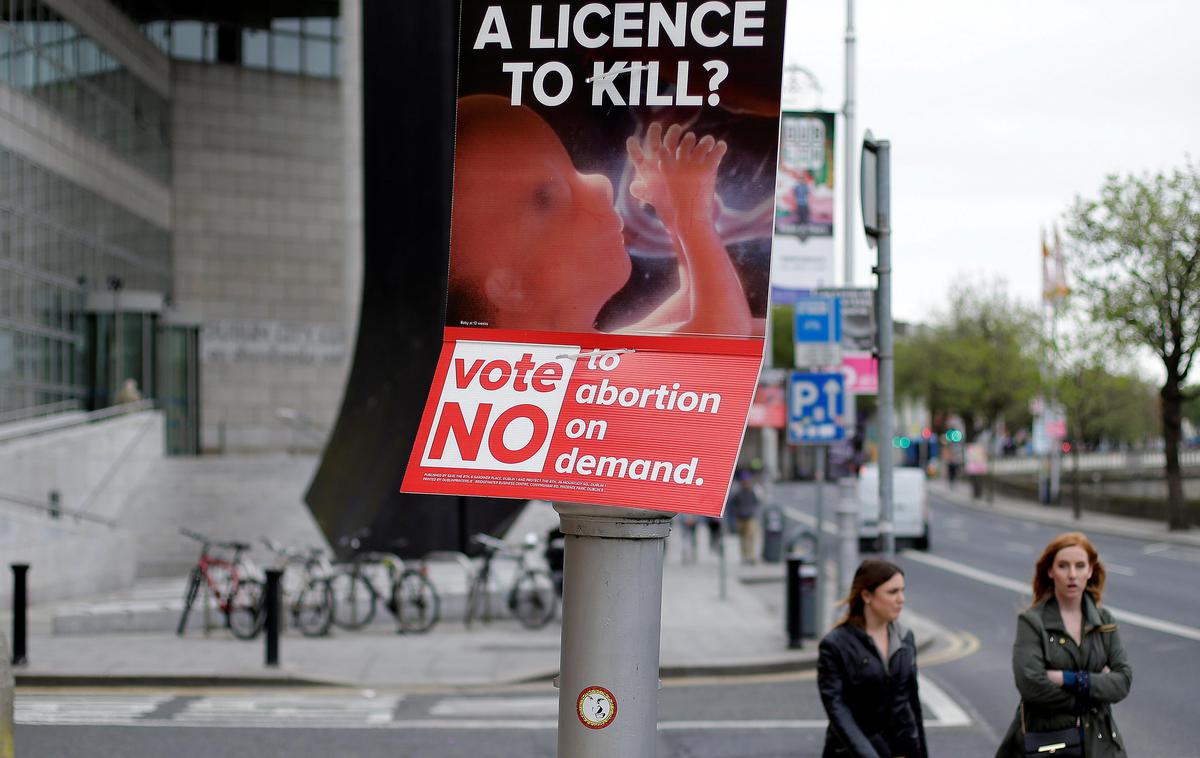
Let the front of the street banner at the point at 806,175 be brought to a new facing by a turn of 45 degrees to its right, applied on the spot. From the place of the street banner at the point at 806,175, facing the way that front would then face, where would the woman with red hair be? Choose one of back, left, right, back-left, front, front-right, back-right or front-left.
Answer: front-left

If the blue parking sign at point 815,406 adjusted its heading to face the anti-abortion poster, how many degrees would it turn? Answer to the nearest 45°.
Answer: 0° — it already faces it

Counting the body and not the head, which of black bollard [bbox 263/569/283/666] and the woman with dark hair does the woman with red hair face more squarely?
the woman with dark hair

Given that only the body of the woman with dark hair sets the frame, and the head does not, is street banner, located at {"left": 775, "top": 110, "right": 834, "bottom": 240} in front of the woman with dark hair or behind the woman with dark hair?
behind

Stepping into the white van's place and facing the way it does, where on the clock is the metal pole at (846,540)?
The metal pole is roughly at 6 o'clock from the white van.

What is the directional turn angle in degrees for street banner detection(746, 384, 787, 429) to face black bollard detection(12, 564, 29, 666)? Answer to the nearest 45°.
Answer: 0° — it already faces it

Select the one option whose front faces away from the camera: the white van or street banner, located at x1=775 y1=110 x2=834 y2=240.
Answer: the white van

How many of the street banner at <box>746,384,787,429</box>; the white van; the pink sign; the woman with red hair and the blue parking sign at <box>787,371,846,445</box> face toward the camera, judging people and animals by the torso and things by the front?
4

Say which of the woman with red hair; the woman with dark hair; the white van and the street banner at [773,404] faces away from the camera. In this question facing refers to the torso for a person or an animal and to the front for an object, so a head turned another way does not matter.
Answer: the white van

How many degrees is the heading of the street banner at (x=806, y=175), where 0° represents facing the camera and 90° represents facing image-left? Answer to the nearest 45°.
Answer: approximately 0°
